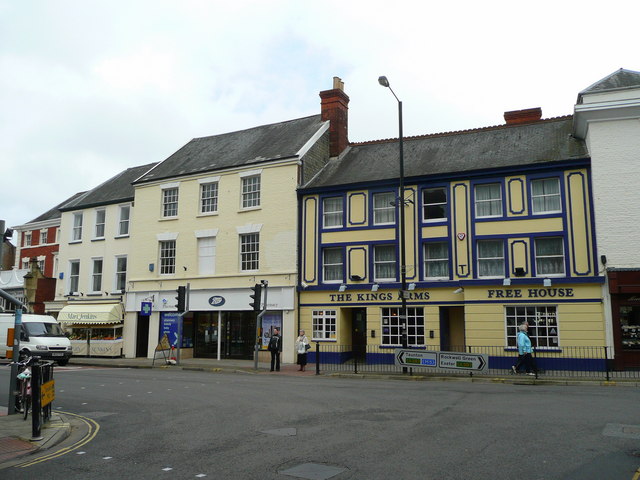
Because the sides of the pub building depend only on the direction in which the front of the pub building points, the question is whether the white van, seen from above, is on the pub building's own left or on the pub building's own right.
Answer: on the pub building's own right

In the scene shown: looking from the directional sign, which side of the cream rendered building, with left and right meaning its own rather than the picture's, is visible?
left

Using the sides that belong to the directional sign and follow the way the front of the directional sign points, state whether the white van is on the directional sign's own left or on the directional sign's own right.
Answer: on the directional sign's own right

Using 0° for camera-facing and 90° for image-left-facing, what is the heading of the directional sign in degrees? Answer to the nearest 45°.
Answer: approximately 0°

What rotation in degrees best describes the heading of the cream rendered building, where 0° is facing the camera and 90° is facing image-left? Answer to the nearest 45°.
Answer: approximately 45°

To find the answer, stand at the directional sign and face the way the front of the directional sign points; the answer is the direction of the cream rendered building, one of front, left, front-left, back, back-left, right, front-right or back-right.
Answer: back-right

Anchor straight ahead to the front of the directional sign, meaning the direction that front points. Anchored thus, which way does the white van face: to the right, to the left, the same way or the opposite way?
to the left

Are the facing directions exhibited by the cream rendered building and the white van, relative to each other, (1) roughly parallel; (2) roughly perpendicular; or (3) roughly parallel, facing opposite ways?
roughly perpendicular

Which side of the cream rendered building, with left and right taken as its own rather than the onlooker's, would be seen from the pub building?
left

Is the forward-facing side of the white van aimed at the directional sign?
yes

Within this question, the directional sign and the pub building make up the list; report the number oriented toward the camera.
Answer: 2
